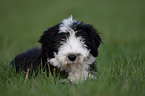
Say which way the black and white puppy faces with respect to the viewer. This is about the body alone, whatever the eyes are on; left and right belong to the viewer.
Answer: facing the viewer and to the right of the viewer
